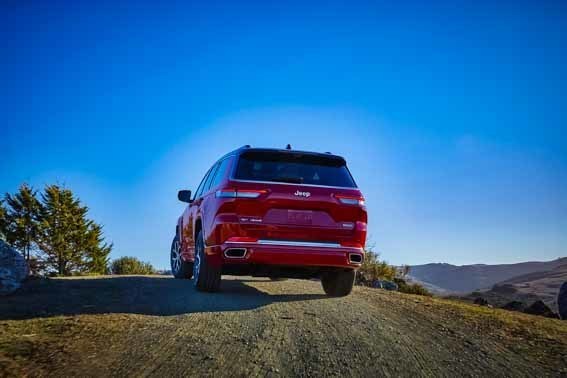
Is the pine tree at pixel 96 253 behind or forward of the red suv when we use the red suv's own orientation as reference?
forward

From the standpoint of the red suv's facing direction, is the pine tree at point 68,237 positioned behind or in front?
in front

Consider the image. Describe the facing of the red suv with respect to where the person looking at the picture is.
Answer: facing away from the viewer and to the left of the viewer

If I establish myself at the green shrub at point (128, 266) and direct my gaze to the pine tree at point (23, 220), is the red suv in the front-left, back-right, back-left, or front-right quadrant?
back-left

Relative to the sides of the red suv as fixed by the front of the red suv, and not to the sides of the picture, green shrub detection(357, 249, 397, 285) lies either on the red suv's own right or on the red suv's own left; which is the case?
on the red suv's own right

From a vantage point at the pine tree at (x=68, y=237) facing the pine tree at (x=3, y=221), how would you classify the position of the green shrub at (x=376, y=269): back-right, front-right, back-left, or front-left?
back-left
